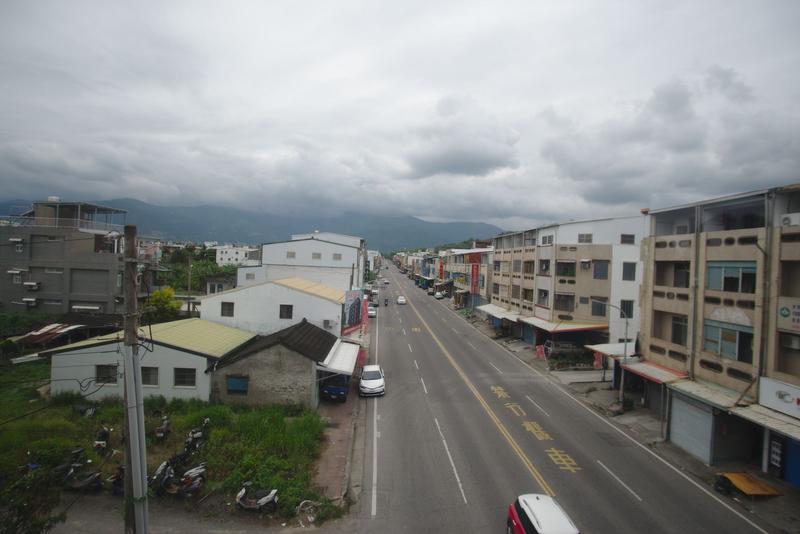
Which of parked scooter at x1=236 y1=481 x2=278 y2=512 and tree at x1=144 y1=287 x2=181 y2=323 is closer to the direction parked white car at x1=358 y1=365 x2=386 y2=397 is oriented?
the parked scooter

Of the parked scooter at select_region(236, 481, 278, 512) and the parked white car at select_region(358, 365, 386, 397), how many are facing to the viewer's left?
1

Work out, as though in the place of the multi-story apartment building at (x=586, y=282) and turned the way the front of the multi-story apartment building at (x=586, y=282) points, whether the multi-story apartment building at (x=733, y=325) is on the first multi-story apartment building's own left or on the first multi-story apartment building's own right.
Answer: on the first multi-story apartment building's own left

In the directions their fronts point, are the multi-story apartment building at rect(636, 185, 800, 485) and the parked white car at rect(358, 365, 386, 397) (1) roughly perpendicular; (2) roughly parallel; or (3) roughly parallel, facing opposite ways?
roughly perpendicular

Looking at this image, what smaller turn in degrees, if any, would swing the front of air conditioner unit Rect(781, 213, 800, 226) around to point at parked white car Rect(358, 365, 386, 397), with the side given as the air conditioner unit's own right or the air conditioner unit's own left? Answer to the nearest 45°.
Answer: approximately 45° to the air conditioner unit's own right

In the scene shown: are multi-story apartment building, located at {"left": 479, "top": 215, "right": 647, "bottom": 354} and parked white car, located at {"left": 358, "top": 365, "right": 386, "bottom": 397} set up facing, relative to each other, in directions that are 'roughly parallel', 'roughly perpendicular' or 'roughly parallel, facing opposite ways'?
roughly perpendicular

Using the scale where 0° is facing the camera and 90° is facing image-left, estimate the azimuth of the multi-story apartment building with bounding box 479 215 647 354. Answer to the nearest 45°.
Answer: approximately 45°

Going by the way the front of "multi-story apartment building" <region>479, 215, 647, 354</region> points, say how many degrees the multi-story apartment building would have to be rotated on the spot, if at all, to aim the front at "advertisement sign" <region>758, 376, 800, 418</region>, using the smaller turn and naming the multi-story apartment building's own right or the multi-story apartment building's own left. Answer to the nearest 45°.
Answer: approximately 45° to the multi-story apartment building's own left

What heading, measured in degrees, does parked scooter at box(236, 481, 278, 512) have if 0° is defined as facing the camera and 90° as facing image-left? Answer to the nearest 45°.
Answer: approximately 90°
